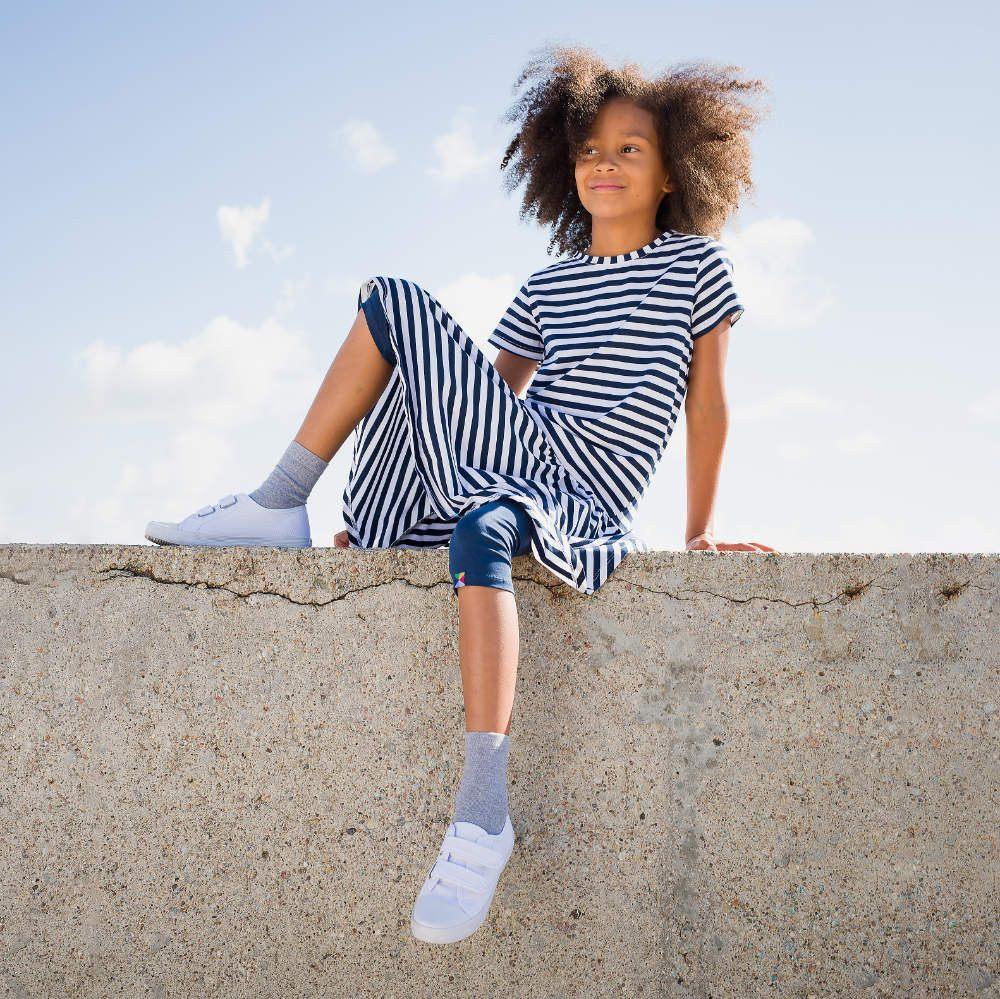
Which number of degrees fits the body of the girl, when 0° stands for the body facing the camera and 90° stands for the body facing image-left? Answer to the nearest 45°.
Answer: approximately 45°
